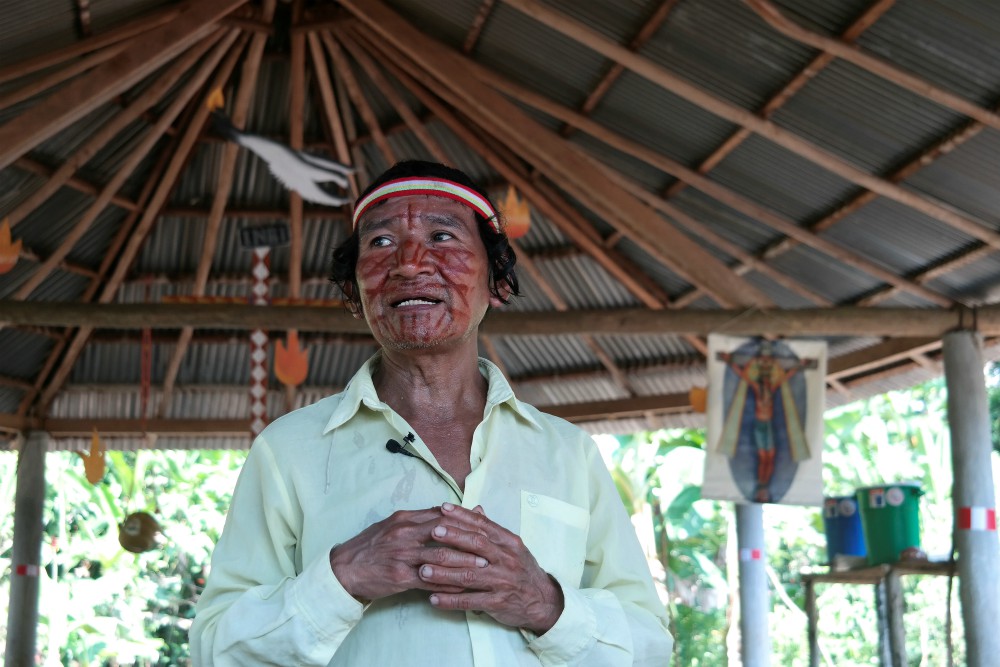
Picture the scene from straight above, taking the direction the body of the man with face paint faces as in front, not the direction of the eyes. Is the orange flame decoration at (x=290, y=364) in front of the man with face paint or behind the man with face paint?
behind

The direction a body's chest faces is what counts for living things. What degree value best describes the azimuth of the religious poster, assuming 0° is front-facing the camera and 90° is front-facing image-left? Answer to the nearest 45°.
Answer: approximately 0°

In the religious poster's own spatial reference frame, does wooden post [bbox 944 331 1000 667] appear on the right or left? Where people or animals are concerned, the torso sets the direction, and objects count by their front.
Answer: on its left

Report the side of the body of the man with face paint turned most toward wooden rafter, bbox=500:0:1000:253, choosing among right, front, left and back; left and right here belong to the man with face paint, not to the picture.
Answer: back

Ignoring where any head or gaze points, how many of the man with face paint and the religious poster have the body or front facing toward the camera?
2

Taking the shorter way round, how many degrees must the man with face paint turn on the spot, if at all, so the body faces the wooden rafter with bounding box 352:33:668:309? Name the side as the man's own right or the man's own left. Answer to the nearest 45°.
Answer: approximately 180°

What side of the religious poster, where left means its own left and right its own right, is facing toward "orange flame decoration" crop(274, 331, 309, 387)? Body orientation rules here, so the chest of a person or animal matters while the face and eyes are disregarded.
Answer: right

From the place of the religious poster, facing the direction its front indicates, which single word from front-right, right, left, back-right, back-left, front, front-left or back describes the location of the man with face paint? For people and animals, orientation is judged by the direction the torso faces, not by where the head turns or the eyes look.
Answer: front

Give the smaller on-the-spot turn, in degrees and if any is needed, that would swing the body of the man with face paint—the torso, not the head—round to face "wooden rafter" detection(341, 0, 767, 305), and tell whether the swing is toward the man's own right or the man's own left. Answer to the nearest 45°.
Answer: approximately 180°

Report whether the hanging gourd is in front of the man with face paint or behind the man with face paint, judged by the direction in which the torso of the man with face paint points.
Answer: behind

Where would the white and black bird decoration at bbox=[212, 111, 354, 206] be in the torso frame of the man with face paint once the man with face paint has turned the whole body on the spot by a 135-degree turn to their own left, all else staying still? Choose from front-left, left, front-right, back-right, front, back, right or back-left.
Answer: front-left

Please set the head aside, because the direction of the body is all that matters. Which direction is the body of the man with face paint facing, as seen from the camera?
toward the camera
